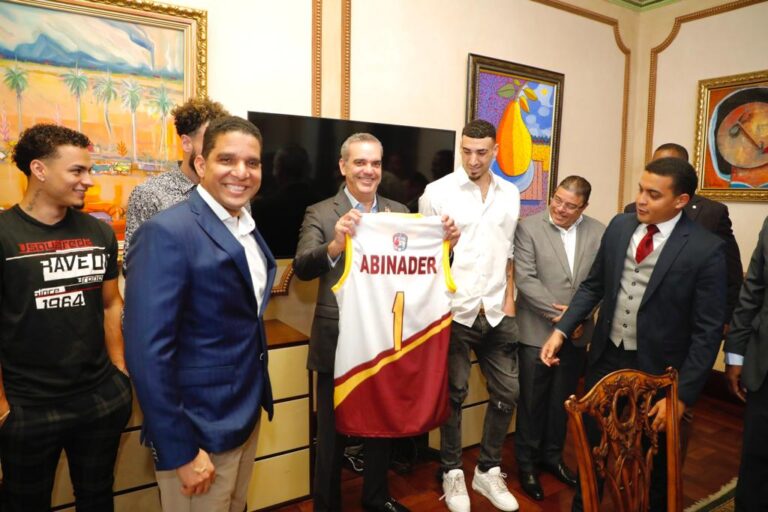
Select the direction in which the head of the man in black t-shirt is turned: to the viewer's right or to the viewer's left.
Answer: to the viewer's right

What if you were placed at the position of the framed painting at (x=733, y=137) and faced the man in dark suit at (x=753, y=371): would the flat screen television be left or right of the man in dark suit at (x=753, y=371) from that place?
right

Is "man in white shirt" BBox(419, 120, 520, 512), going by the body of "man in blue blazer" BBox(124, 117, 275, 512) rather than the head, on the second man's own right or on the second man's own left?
on the second man's own left

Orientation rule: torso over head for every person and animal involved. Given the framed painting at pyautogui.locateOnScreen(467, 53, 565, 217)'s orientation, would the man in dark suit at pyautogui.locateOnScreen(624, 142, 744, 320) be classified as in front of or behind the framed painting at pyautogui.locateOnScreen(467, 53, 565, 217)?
in front

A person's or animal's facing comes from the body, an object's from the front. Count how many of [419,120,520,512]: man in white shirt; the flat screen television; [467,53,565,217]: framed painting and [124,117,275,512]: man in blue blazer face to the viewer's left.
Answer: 0

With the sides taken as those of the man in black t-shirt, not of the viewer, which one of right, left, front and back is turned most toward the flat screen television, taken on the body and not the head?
left

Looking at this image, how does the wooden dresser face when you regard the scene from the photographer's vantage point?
facing the viewer and to the right of the viewer

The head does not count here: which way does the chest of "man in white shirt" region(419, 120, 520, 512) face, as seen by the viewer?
toward the camera

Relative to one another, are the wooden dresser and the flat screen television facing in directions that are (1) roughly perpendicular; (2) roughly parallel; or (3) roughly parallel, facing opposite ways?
roughly parallel

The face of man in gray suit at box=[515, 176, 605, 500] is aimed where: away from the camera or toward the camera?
toward the camera

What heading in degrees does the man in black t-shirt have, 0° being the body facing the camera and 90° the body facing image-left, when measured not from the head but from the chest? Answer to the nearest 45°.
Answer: approximately 315°
